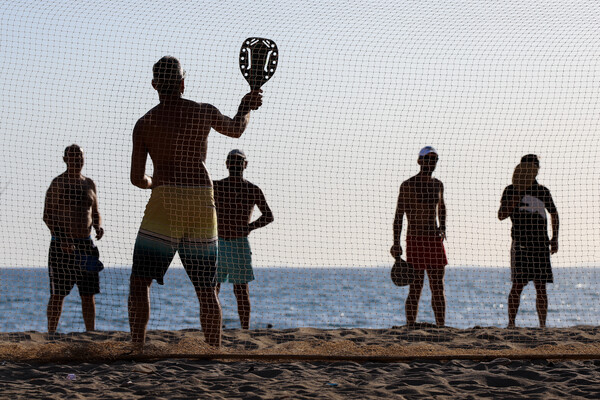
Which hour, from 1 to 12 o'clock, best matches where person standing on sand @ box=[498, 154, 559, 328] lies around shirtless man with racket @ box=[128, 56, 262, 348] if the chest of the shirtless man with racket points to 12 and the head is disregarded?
The person standing on sand is roughly at 2 o'clock from the shirtless man with racket.

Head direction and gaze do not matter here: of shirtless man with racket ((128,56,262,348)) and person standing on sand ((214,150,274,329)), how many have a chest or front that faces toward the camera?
1

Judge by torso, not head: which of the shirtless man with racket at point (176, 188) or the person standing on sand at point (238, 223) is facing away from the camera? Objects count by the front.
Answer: the shirtless man with racket

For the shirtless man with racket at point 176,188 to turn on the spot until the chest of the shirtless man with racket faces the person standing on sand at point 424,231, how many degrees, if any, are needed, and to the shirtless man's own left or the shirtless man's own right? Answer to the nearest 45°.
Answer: approximately 45° to the shirtless man's own right

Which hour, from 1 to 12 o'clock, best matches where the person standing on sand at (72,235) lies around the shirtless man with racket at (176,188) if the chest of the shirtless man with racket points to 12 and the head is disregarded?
The person standing on sand is roughly at 11 o'clock from the shirtless man with racket.

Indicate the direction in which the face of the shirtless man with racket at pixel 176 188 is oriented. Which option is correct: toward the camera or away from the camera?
away from the camera

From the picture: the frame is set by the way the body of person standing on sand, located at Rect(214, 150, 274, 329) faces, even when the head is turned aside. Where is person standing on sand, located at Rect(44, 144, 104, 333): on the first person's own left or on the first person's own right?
on the first person's own right

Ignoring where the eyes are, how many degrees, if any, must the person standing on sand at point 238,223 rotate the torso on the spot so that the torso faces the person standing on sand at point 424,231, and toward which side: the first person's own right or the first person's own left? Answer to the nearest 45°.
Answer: approximately 90° to the first person's own left

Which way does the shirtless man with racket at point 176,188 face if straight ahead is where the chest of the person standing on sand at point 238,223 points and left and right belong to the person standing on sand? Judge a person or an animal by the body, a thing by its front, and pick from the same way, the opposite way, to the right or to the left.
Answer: the opposite way

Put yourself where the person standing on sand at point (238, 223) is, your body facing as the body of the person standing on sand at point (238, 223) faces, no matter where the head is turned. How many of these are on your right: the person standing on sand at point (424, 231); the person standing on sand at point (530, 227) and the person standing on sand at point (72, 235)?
1

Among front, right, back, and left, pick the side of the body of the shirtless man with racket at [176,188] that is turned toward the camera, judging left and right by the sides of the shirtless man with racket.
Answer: back

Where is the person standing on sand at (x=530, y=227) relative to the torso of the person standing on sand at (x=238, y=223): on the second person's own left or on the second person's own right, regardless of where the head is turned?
on the second person's own left
